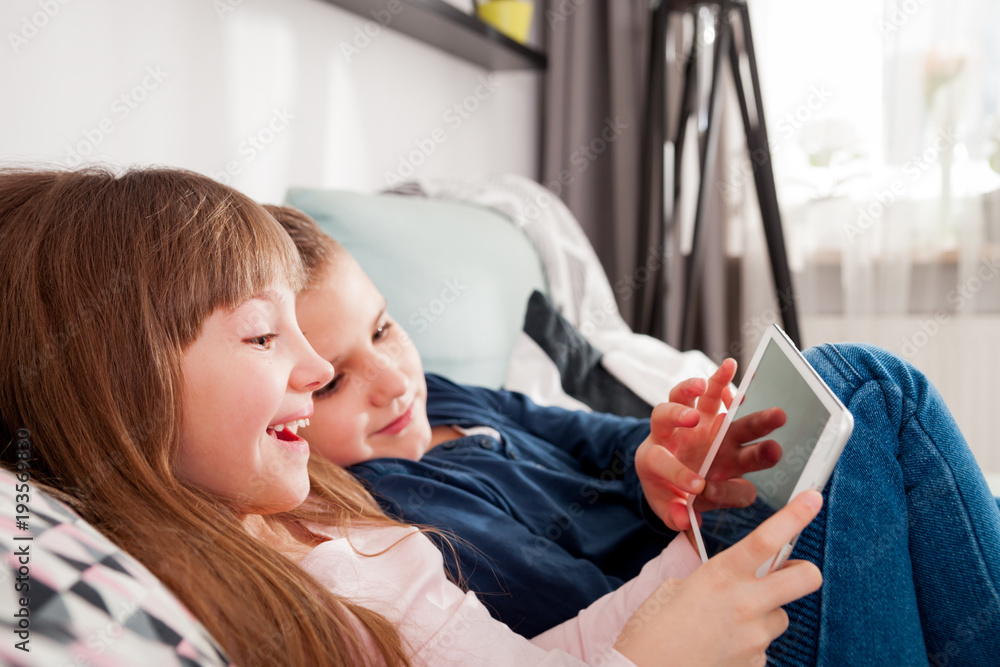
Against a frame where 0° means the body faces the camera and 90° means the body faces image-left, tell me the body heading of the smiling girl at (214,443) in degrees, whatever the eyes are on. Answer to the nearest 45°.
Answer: approximately 270°

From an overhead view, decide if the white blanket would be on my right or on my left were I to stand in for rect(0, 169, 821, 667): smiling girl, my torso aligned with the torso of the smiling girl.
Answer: on my left

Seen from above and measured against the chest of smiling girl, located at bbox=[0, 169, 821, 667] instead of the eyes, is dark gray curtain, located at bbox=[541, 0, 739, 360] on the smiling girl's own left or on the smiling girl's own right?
on the smiling girl's own left

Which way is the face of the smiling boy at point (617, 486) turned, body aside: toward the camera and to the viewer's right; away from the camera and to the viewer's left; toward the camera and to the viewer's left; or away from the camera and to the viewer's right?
toward the camera and to the viewer's right

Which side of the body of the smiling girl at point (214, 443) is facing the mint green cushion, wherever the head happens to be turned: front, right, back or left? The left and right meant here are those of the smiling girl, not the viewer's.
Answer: left
